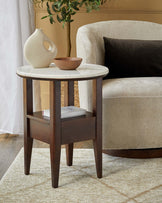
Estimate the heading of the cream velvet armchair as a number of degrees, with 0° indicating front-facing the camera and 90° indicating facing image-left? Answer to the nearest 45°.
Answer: approximately 0°
